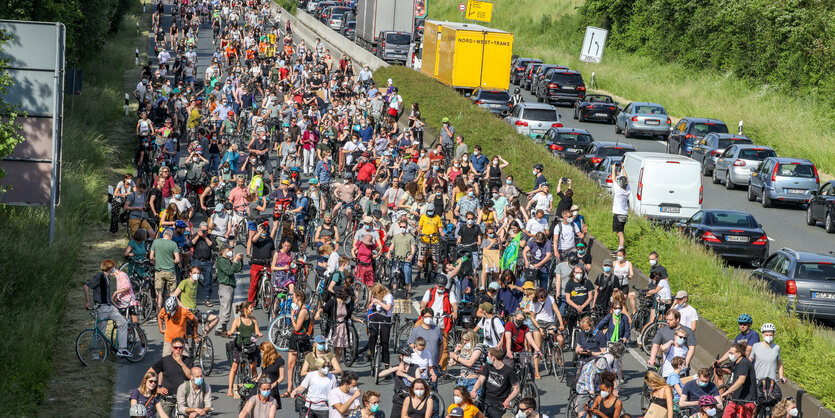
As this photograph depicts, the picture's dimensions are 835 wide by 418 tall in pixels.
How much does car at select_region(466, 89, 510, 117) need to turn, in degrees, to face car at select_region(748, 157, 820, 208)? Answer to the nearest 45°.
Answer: approximately 180°

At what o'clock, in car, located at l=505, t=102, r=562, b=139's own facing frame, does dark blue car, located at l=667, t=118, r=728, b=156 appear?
The dark blue car is roughly at 4 o'clock from the car.

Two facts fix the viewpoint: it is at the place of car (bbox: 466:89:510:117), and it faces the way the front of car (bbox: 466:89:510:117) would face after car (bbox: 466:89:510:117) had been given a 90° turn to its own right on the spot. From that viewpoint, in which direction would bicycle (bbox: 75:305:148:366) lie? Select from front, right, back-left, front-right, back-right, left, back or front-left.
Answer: back-right

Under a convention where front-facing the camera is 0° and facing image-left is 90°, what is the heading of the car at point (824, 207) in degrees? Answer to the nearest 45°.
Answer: approximately 135°

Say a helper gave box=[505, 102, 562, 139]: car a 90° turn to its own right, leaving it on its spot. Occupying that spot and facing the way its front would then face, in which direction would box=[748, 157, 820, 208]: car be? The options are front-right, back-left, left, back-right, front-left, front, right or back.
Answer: right

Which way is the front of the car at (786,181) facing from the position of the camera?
facing away from the viewer and to the left of the viewer

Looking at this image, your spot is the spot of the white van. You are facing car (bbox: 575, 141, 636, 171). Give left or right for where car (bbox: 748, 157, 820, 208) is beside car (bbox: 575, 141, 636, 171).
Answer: right

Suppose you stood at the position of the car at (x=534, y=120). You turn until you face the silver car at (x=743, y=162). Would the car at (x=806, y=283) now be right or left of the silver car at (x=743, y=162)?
right

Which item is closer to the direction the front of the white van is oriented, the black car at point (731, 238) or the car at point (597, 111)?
the car
